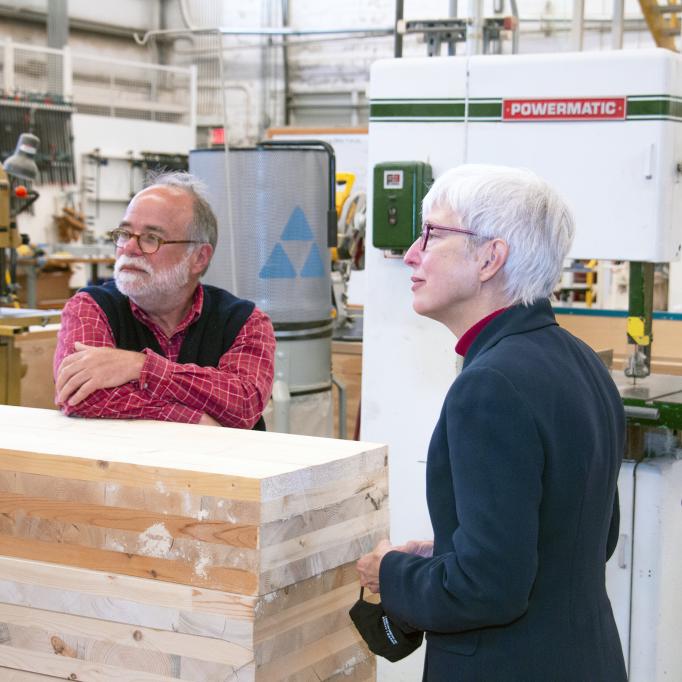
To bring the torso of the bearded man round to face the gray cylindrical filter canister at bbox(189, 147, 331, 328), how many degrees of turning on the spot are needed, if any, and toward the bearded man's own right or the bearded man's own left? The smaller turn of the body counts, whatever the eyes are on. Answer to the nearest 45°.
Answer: approximately 180°

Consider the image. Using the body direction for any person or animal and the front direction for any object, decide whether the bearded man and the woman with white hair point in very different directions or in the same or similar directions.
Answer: very different directions

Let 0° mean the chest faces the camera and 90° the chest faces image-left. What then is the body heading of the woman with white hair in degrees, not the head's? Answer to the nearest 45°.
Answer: approximately 135°

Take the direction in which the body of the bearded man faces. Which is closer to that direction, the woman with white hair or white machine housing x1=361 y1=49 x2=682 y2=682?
the woman with white hair

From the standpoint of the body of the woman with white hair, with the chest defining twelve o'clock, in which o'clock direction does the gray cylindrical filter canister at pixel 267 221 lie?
The gray cylindrical filter canister is roughly at 1 o'clock from the woman with white hair.

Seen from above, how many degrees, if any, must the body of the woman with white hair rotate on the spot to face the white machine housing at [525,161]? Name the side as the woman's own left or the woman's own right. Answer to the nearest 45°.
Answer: approximately 45° to the woman's own right

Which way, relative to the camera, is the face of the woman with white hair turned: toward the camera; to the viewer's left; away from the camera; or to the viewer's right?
to the viewer's left

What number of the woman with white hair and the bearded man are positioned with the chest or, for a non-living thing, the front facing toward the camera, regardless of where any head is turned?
1

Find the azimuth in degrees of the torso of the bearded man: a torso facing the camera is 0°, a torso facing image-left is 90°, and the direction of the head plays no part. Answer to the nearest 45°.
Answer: approximately 0°

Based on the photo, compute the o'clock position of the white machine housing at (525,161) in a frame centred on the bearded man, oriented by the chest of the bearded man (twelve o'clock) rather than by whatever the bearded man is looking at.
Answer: The white machine housing is roughly at 8 o'clock from the bearded man.
